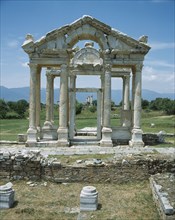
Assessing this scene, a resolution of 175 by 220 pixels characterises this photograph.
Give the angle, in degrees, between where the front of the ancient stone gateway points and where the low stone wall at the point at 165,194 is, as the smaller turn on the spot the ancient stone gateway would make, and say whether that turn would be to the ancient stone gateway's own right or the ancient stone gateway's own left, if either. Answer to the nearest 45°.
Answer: approximately 45° to the ancient stone gateway's own left

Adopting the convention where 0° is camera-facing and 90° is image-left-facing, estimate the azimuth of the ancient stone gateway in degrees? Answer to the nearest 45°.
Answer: approximately 0°

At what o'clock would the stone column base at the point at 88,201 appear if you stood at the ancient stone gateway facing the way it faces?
The stone column base is roughly at 12 o'clock from the ancient stone gateway.

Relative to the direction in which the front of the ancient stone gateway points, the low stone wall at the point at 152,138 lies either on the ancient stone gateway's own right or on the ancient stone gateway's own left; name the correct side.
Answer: on the ancient stone gateway's own left

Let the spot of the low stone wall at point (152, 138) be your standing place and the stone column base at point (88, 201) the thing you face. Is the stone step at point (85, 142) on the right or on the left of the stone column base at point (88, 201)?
right
